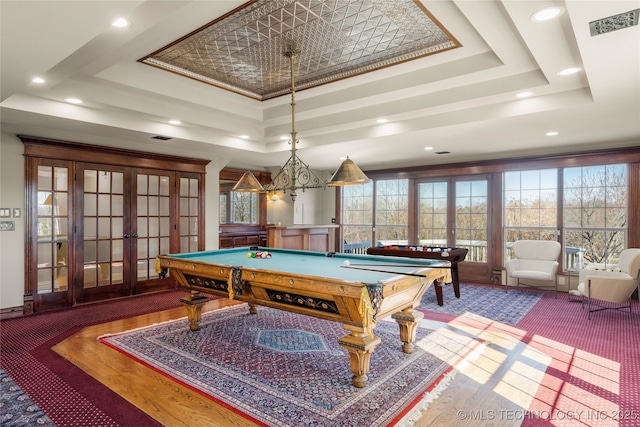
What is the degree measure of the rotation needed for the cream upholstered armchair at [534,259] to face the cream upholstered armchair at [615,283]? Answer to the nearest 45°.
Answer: approximately 90° to its left

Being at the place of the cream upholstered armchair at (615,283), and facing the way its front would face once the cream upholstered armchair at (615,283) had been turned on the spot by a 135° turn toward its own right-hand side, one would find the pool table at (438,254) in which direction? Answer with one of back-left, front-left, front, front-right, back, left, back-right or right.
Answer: left

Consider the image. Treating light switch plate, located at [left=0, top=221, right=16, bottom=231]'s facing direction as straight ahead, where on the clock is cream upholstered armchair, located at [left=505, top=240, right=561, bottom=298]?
The cream upholstered armchair is roughly at 10 o'clock from the light switch plate.

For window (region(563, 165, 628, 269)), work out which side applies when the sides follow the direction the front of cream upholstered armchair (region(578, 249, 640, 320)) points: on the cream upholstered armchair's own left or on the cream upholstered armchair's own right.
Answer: on the cream upholstered armchair's own right

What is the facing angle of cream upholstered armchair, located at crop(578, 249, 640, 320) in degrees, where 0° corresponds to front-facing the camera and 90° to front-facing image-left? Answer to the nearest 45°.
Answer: approximately 45°

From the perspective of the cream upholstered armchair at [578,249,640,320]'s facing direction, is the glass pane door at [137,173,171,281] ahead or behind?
ahead

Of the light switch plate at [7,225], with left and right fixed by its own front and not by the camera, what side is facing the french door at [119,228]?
left

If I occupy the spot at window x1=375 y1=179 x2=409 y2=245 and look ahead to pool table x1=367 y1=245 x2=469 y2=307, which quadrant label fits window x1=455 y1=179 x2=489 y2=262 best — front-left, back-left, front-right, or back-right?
front-left

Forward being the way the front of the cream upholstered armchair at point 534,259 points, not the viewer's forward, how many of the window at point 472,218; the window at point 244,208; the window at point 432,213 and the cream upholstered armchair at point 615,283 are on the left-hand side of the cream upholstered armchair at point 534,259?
1

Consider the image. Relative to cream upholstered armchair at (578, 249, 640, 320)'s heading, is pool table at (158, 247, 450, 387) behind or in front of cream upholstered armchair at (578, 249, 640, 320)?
in front

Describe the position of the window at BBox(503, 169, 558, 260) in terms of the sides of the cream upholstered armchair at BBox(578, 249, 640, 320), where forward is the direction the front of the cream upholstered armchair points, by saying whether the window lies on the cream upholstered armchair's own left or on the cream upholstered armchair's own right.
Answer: on the cream upholstered armchair's own right

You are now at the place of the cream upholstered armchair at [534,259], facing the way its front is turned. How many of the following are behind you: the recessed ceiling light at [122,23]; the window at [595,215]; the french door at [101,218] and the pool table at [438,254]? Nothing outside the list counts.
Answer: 1

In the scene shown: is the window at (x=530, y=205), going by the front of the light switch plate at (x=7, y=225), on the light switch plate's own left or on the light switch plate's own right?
on the light switch plate's own left

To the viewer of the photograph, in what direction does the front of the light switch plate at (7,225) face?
facing the viewer

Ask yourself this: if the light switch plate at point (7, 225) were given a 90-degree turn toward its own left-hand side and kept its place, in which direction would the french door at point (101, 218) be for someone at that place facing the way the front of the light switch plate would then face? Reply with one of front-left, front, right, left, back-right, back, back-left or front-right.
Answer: front

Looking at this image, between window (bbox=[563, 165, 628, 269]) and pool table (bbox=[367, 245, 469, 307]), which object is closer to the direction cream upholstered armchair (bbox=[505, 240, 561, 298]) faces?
the pool table

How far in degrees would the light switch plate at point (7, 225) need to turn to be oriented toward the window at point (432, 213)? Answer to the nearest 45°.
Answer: approximately 90° to its left
